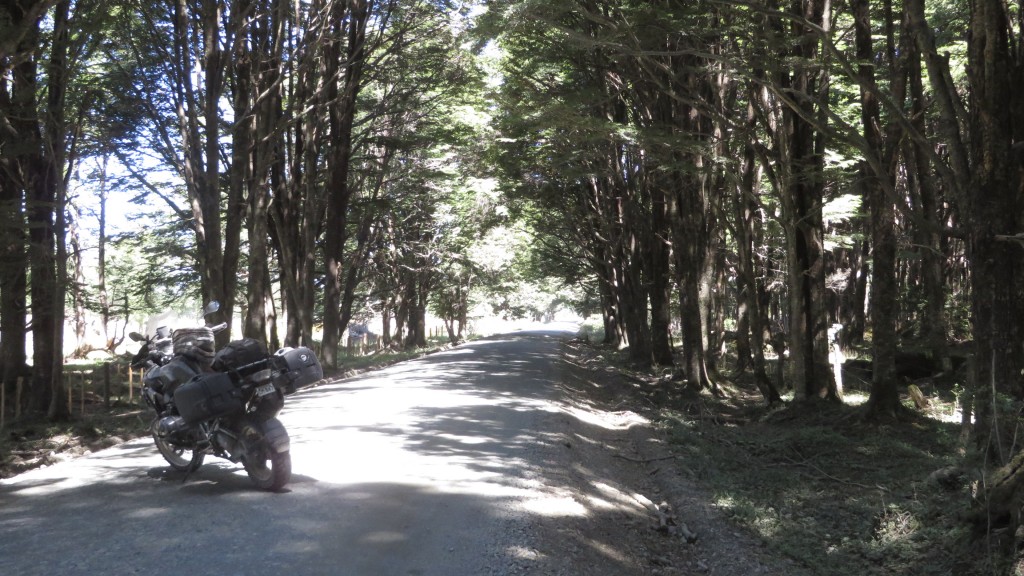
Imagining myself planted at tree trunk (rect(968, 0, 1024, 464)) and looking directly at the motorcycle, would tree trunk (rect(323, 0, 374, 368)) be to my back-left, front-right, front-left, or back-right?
front-right

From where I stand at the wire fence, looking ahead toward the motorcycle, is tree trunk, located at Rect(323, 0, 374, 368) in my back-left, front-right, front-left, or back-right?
back-left

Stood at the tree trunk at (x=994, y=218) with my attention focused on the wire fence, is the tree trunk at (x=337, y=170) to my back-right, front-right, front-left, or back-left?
front-right

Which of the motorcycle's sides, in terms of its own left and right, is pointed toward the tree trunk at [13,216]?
front

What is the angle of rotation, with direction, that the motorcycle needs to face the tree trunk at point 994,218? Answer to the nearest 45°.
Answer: approximately 135° to its right

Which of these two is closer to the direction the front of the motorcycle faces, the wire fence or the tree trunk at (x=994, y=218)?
the wire fence

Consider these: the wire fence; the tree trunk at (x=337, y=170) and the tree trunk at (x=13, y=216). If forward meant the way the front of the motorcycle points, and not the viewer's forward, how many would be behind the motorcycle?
0

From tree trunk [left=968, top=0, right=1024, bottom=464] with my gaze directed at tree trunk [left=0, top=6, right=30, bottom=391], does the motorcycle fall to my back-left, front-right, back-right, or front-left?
front-left

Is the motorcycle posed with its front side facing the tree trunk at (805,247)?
no

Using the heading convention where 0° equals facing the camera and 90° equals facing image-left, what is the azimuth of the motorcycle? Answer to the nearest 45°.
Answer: approximately 135°

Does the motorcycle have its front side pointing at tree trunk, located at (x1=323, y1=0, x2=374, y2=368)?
no
